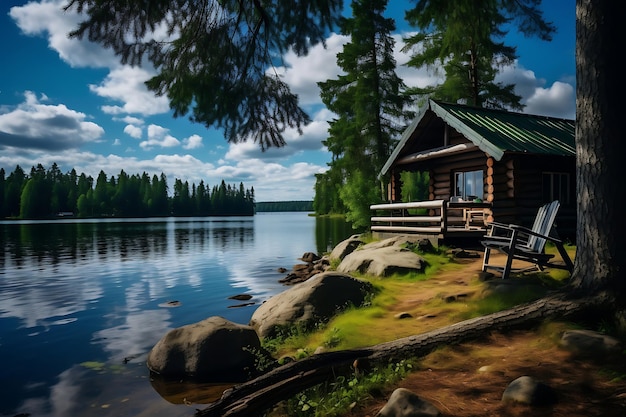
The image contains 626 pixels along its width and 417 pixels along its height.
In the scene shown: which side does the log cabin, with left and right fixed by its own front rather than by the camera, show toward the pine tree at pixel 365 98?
right

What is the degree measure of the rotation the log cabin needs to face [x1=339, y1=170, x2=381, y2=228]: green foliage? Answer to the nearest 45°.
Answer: approximately 90° to its right

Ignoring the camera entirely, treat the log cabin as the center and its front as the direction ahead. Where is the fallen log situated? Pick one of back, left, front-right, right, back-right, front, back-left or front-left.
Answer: front-left

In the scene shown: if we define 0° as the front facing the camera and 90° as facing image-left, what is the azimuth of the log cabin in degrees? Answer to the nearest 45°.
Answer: approximately 45°

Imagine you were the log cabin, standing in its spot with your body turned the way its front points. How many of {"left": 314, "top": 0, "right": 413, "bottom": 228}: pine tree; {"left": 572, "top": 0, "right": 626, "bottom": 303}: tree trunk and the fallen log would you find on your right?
1

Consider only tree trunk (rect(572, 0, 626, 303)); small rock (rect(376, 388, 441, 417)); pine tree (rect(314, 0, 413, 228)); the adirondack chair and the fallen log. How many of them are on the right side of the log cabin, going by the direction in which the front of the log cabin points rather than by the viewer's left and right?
1

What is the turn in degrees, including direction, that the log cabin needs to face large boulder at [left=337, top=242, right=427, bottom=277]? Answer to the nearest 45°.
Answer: approximately 45° to its left

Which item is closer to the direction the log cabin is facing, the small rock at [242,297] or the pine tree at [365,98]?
the small rock

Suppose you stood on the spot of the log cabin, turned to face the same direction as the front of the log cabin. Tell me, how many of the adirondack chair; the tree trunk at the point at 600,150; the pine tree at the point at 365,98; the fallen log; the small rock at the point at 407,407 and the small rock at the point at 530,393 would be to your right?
1

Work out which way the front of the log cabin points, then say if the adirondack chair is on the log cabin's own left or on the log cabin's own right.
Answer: on the log cabin's own left

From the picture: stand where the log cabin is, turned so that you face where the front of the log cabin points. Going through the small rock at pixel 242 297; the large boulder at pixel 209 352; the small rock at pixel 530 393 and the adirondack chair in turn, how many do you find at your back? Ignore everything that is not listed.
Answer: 0

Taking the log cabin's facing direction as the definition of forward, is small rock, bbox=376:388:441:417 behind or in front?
in front

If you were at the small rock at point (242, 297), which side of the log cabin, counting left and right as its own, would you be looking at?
front

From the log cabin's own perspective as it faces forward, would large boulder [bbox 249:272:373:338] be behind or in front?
in front

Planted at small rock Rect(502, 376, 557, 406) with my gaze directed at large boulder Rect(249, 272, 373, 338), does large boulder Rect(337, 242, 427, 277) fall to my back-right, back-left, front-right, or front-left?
front-right
